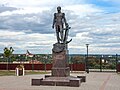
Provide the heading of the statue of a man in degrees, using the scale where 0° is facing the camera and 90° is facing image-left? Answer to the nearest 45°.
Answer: approximately 0°

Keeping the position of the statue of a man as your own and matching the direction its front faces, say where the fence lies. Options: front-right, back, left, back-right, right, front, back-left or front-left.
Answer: back
